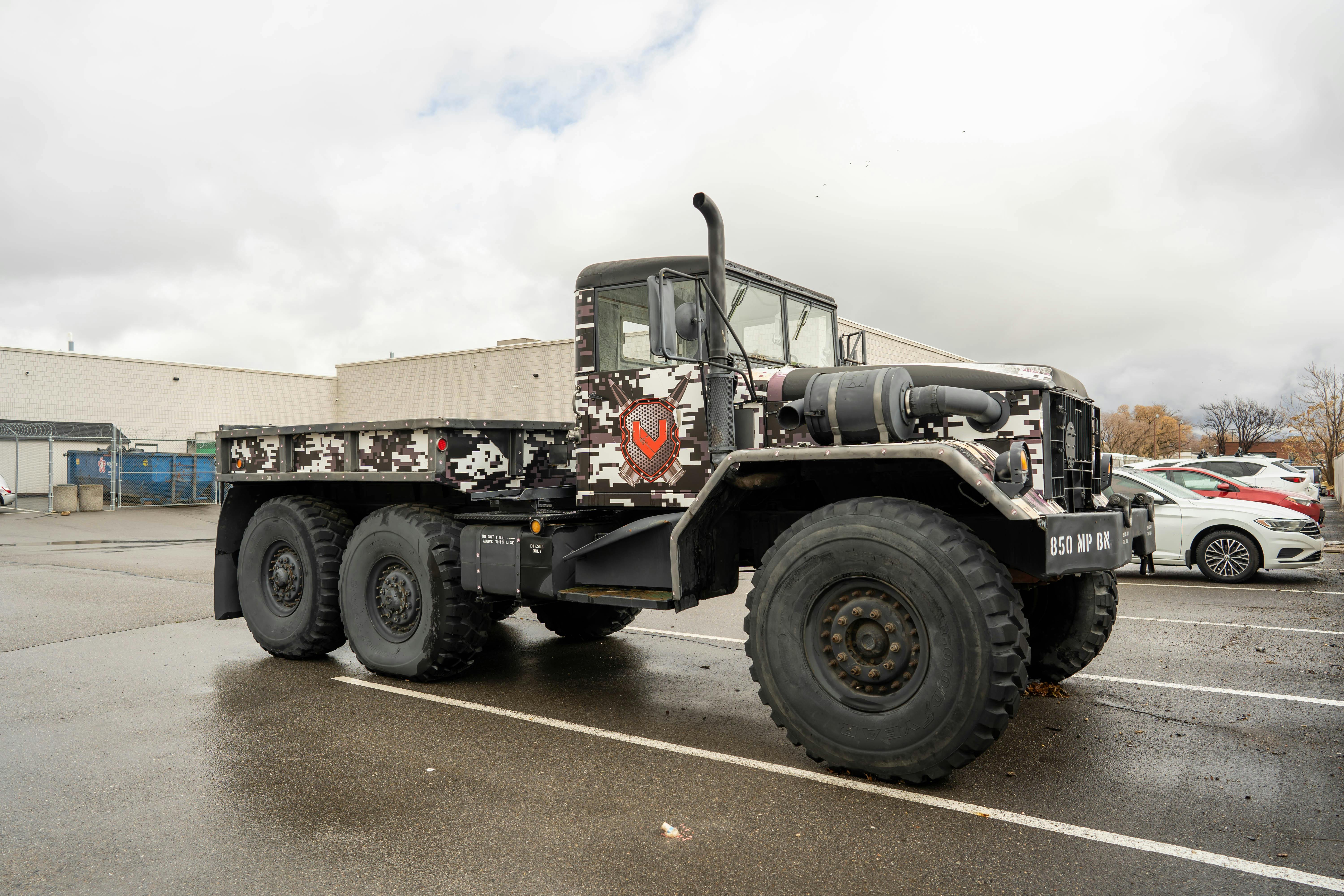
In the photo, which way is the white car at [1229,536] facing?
to the viewer's right

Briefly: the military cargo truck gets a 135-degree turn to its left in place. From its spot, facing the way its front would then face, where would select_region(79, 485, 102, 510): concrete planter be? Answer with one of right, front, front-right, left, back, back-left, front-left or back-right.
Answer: front-left

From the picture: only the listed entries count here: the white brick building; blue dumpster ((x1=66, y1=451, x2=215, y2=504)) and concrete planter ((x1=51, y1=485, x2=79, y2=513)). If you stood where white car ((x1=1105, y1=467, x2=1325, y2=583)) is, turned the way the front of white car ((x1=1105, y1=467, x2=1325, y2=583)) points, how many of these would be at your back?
3

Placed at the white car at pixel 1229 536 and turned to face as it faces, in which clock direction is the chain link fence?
The chain link fence is roughly at 6 o'clock from the white car.

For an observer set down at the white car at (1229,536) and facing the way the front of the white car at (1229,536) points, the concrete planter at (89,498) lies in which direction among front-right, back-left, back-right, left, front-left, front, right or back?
back

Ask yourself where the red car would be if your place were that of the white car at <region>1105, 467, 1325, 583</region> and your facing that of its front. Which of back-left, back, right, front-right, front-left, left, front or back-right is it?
left

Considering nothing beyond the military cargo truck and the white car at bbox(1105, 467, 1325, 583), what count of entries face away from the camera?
0

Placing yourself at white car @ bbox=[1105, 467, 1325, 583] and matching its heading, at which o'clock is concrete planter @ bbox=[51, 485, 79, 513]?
The concrete planter is roughly at 6 o'clock from the white car.

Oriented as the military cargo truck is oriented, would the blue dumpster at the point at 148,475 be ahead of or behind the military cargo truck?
behind

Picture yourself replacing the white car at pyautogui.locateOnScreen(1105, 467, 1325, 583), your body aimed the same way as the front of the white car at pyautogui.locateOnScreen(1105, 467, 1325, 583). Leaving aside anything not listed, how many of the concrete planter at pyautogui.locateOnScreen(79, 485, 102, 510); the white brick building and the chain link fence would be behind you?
3

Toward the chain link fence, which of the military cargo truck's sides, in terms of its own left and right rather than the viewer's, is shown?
back

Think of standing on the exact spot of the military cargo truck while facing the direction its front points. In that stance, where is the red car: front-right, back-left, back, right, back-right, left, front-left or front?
left

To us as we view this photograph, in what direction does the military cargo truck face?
facing the viewer and to the right of the viewer

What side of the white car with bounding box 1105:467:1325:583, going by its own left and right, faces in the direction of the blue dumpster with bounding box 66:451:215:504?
back
